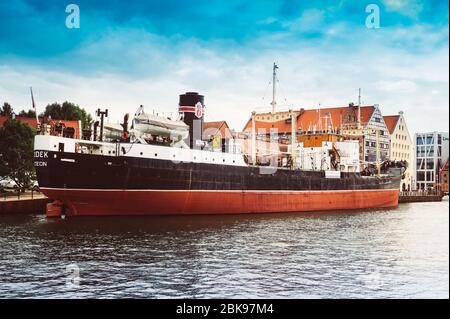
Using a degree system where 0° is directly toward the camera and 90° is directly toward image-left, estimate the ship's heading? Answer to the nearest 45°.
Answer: approximately 225°
